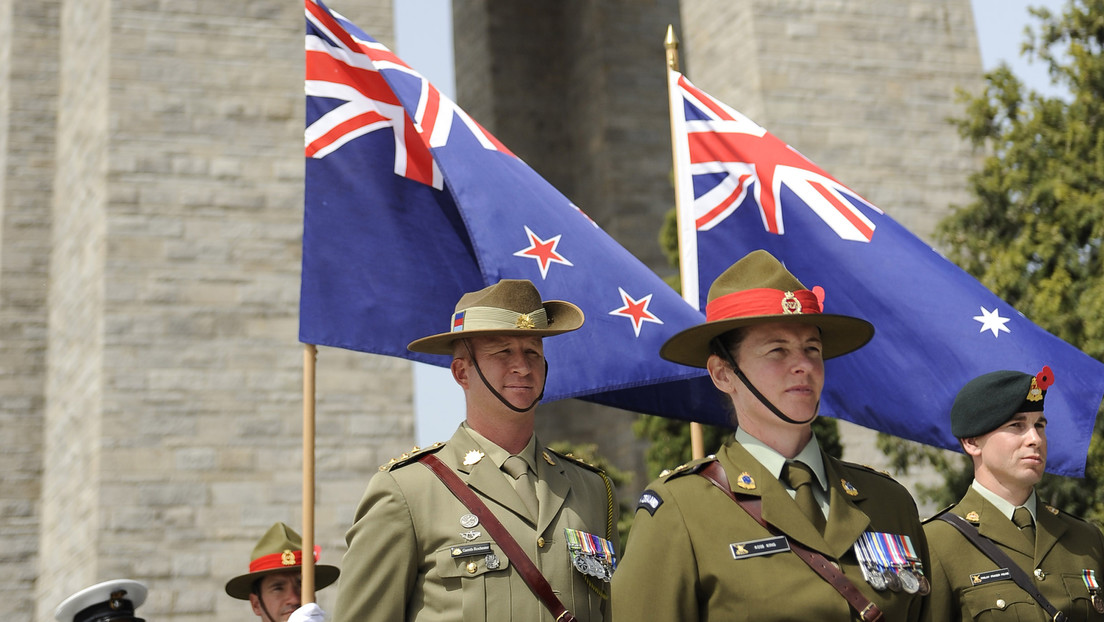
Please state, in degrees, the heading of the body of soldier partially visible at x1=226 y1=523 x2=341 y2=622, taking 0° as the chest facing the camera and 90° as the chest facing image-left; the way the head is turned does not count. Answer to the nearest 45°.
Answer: approximately 315°

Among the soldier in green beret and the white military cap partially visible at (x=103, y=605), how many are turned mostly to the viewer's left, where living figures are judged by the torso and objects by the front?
0

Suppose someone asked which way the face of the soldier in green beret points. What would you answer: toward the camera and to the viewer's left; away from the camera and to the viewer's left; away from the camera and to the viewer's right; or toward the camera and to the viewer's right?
toward the camera and to the viewer's right
